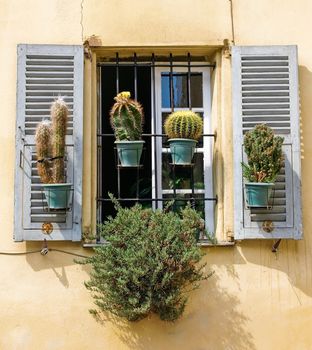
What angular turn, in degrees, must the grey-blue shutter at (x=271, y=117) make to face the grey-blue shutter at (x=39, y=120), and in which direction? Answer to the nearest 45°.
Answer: approximately 90° to its right

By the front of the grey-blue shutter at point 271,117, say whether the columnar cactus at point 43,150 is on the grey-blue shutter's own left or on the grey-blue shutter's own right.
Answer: on the grey-blue shutter's own right

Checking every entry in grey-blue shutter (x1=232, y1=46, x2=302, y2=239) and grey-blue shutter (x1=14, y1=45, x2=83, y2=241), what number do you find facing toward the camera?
2

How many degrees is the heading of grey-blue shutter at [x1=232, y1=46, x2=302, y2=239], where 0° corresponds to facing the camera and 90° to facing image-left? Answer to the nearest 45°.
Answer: approximately 0°

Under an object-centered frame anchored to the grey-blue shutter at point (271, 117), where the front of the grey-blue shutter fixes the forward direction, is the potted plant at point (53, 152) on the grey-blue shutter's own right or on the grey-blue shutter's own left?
on the grey-blue shutter's own right

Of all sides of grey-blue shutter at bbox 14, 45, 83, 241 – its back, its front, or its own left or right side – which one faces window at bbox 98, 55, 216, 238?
left

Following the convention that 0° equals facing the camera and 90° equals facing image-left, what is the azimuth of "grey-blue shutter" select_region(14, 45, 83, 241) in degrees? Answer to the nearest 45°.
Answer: approximately 0°
